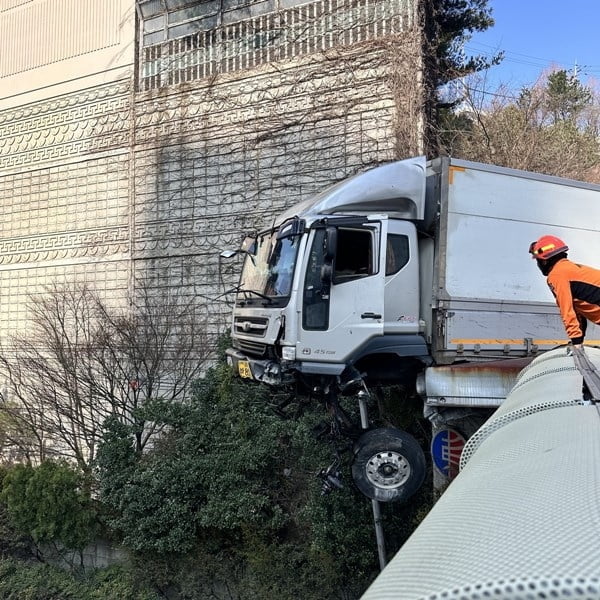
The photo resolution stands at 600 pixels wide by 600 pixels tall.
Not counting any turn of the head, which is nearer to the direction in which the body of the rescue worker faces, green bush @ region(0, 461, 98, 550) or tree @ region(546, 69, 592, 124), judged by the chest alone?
the green bush

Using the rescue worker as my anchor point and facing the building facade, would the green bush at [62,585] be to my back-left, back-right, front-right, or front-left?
front-left

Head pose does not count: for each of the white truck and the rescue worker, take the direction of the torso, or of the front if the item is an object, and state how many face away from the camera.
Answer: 0

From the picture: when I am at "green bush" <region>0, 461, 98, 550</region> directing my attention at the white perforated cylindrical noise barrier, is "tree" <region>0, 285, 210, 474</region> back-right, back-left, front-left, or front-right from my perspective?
back-left

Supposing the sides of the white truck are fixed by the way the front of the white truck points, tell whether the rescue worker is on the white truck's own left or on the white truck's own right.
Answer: on the white truck's own left

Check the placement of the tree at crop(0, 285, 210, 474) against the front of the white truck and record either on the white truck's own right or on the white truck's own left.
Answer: on the white truck's own right

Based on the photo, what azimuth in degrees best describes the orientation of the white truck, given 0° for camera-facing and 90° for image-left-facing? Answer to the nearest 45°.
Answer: approximately 45°

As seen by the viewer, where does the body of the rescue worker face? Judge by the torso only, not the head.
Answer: to the viewer's left

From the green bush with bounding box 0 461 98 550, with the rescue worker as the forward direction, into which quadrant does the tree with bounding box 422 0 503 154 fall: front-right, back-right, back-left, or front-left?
front-left

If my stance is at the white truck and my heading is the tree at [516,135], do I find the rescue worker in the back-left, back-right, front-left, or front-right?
back-right

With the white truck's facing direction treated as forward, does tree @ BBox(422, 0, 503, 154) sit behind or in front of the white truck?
behind

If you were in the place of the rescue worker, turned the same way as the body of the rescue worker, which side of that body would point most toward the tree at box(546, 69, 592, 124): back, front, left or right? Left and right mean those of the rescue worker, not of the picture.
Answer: right

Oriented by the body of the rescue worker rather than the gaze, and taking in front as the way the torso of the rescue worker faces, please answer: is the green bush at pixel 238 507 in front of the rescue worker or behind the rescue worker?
in front
